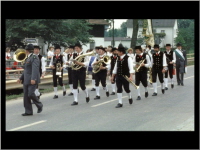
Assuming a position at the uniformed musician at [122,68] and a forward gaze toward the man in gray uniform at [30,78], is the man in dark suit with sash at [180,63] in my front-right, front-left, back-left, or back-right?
back-right

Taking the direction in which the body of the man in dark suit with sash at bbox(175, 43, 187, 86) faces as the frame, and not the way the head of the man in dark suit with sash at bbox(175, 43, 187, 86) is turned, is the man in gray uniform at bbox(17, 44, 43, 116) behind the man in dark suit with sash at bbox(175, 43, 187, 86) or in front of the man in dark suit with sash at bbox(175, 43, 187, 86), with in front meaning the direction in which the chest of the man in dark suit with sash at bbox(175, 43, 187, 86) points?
in front

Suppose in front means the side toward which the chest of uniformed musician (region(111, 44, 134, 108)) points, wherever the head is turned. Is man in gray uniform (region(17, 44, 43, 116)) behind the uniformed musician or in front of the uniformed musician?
in front

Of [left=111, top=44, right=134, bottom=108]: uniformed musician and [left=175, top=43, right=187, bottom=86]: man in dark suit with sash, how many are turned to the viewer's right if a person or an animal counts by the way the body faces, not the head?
0

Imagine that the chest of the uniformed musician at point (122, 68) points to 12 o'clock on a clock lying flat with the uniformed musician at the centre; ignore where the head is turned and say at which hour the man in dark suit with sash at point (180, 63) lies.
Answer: The man in dark suit with sash is roughly at 5 o'clock from the uniformed musician.

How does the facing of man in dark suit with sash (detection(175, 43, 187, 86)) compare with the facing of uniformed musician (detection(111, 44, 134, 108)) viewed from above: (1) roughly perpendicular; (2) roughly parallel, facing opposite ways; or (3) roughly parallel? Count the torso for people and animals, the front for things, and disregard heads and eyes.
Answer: roughly parallel

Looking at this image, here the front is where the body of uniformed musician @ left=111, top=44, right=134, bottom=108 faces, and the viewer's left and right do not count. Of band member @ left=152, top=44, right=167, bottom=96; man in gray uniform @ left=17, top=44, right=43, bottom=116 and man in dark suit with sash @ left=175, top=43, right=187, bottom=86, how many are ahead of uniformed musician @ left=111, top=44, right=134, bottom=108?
1

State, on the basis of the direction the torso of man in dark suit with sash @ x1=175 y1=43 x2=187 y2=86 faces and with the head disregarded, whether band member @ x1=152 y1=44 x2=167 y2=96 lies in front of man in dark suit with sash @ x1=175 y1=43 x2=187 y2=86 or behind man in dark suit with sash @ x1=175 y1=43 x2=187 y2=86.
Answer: in front

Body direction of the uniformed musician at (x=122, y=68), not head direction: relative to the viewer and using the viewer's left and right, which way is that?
facing the viewer and to the left of the viewer
